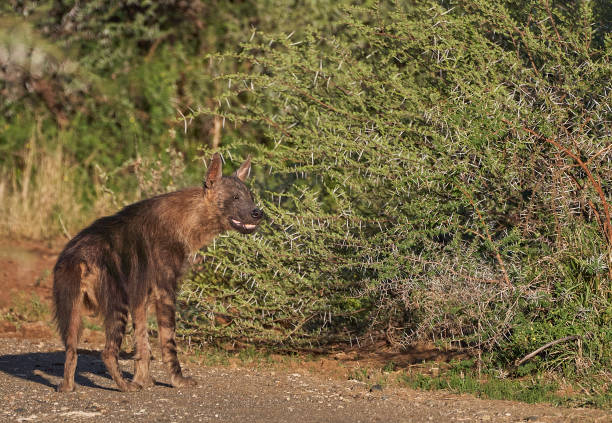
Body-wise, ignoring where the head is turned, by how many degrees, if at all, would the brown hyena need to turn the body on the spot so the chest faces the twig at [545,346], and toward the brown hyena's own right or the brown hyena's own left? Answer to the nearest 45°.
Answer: approximately 45° to the brown hyena's own right

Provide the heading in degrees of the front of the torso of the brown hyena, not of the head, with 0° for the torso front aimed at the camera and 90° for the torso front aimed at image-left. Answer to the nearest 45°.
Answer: approximately 225°

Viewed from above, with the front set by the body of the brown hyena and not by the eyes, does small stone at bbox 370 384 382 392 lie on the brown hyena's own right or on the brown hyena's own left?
on the brown hyena's own right

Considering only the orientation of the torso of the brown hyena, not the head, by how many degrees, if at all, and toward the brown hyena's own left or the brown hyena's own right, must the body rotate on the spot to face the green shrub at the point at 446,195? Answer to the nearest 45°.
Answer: approximately 45° to the brown hyena's own right
